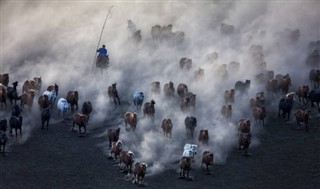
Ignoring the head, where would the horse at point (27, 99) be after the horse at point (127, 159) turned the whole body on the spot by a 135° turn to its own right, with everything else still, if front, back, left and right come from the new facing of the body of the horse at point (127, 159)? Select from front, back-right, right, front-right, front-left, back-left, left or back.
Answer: front-right

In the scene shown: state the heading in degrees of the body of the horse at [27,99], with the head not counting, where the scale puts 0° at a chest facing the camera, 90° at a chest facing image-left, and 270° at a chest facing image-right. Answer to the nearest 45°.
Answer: approximately 315°

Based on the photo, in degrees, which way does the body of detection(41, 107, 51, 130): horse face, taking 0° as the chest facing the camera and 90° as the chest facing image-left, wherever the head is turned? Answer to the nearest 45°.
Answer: approximately 315°

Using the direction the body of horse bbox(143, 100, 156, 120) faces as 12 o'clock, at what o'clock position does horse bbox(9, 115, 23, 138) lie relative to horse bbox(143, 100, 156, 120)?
horse bbox(9, 115, 23, 138) is roughly at 4 o'clock from horse bbox(143, 100, 156, 120).

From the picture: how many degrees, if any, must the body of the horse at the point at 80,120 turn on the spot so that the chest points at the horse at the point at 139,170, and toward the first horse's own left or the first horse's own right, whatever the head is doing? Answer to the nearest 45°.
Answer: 0° — it already faces it

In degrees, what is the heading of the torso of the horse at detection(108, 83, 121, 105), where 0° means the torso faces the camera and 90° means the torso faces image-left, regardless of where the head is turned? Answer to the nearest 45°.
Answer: approximately 315°
